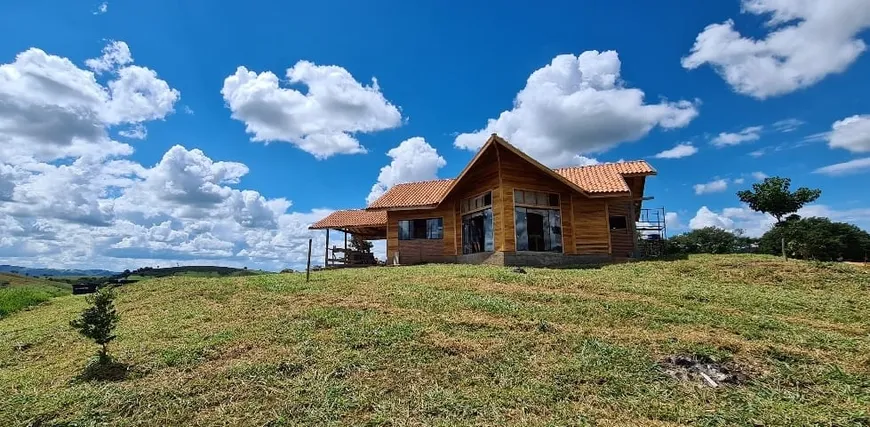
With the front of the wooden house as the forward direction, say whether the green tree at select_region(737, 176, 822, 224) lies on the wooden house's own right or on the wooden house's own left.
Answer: on the wooden house's own left

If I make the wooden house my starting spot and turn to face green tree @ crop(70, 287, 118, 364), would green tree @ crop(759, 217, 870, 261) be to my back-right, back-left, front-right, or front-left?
back-left

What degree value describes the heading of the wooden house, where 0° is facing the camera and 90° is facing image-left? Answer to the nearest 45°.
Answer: approximately 0°

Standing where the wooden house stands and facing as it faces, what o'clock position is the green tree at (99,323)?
The green tree is roughly at 1 o'clock from the wooden house.

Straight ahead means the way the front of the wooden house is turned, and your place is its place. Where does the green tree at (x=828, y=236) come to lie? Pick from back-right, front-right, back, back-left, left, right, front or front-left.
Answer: back-left
